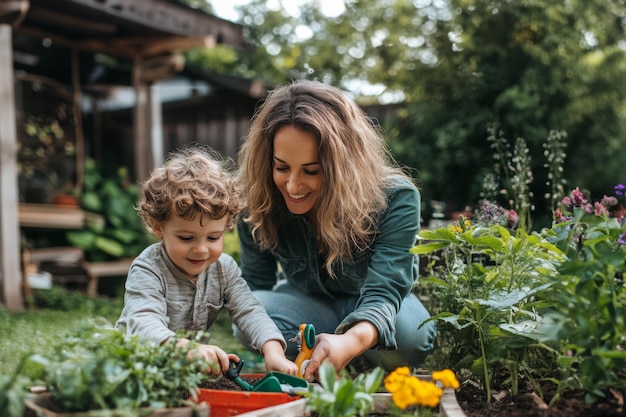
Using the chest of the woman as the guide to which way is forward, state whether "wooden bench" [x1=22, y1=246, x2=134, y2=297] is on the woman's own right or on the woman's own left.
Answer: on the woman's own right

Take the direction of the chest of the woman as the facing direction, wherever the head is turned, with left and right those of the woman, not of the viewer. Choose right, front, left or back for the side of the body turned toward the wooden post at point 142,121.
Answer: right

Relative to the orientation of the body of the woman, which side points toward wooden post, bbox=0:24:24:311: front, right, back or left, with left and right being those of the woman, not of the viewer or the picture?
right

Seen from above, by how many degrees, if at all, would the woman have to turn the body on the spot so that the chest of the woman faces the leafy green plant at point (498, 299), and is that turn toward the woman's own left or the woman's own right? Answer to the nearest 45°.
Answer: approximately 90° to the woman's own left

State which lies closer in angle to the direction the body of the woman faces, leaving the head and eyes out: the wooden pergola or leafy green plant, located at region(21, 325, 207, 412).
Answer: the leafy green plant

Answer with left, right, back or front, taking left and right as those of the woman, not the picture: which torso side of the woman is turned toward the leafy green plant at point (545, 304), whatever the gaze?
left

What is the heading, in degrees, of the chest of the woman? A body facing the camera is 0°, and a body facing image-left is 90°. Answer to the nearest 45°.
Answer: approximately 45°

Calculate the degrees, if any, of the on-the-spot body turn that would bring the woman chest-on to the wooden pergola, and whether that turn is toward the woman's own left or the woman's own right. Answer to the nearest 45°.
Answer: approximately 90° to the woman's own right

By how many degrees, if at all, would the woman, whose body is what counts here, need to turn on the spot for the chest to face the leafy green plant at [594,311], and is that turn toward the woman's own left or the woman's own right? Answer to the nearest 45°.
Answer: approximately 90° to the woman's own left
